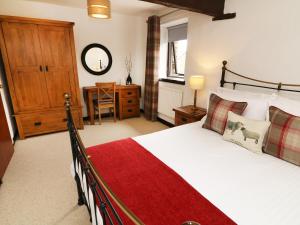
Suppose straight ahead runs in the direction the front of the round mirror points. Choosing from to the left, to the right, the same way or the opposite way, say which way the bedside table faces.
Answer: to the right

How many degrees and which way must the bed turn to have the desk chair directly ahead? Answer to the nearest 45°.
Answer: approximately 90° to its right

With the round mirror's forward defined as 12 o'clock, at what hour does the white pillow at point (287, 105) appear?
The white pillow is roughly at 11 o'clock from the round mirror.

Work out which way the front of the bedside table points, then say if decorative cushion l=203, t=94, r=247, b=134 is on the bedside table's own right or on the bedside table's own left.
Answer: on the bedside table's own left

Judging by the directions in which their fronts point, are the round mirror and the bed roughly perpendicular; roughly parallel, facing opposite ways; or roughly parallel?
roughly perpendicular

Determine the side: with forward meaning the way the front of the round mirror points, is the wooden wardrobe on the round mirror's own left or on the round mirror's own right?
on the round mirror's own right

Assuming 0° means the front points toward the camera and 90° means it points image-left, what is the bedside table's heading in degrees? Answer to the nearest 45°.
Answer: approximately 45°

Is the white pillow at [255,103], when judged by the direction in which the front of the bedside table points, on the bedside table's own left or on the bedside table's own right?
on the bedside table's own left

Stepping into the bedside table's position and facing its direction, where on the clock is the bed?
The bed is roughly at 10 o'clock from the bedside table.

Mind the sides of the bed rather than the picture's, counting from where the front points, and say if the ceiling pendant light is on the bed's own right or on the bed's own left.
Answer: on the bed's own right

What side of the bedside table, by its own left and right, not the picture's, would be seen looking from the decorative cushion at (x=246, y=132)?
left

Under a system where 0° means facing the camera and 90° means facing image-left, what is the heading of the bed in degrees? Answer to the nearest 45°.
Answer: approximately 45°
